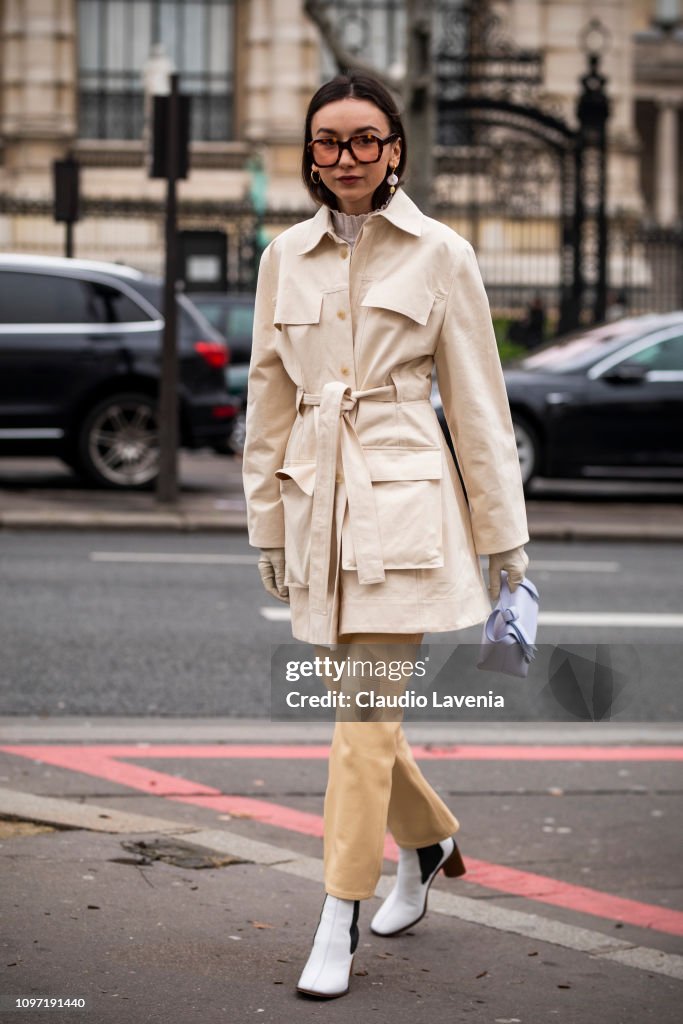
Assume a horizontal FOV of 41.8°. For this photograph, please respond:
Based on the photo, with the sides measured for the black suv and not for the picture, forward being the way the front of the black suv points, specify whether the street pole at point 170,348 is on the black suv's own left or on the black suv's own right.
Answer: on the black suv's own left

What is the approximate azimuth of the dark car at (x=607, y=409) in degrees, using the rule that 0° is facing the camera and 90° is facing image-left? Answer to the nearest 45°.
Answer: approximately 90°

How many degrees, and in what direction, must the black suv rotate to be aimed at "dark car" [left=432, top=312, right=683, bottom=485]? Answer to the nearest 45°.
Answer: approximately 180°

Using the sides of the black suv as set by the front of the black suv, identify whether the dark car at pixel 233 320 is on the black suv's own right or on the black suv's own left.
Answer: on the black suv's own right

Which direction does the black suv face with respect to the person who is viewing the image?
facing to the left of the viewer

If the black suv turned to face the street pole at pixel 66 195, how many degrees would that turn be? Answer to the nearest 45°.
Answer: approximately 90° to its right
